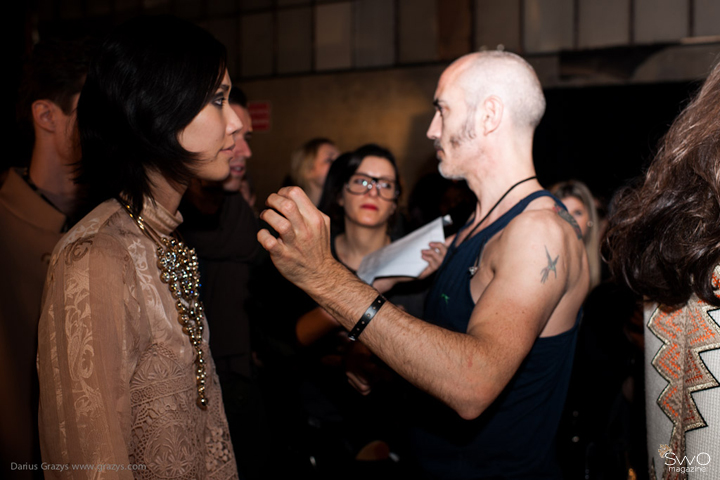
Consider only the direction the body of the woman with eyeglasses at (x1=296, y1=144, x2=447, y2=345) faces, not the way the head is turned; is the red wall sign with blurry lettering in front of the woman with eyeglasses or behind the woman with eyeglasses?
behind

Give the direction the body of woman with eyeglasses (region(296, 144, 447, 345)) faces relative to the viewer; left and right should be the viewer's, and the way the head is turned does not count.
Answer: facing the viewer and to the right of the viewer

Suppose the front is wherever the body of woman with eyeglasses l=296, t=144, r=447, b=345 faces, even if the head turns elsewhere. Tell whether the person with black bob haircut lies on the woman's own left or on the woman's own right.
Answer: on the woman's own right

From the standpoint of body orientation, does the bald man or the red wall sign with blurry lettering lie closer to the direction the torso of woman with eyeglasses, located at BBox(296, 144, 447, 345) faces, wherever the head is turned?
the bald man

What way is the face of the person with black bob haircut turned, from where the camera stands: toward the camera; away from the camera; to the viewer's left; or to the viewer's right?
to the viewer's right

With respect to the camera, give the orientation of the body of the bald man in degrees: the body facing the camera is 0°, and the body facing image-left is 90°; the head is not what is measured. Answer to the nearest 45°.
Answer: approximately 90°

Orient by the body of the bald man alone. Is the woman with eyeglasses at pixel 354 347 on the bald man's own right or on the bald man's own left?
on the bald man's own right

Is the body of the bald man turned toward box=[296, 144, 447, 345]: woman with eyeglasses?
no

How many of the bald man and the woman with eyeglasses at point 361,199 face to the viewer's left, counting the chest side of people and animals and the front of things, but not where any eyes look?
1

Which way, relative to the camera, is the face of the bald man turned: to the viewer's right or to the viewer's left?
to the viewer's left
